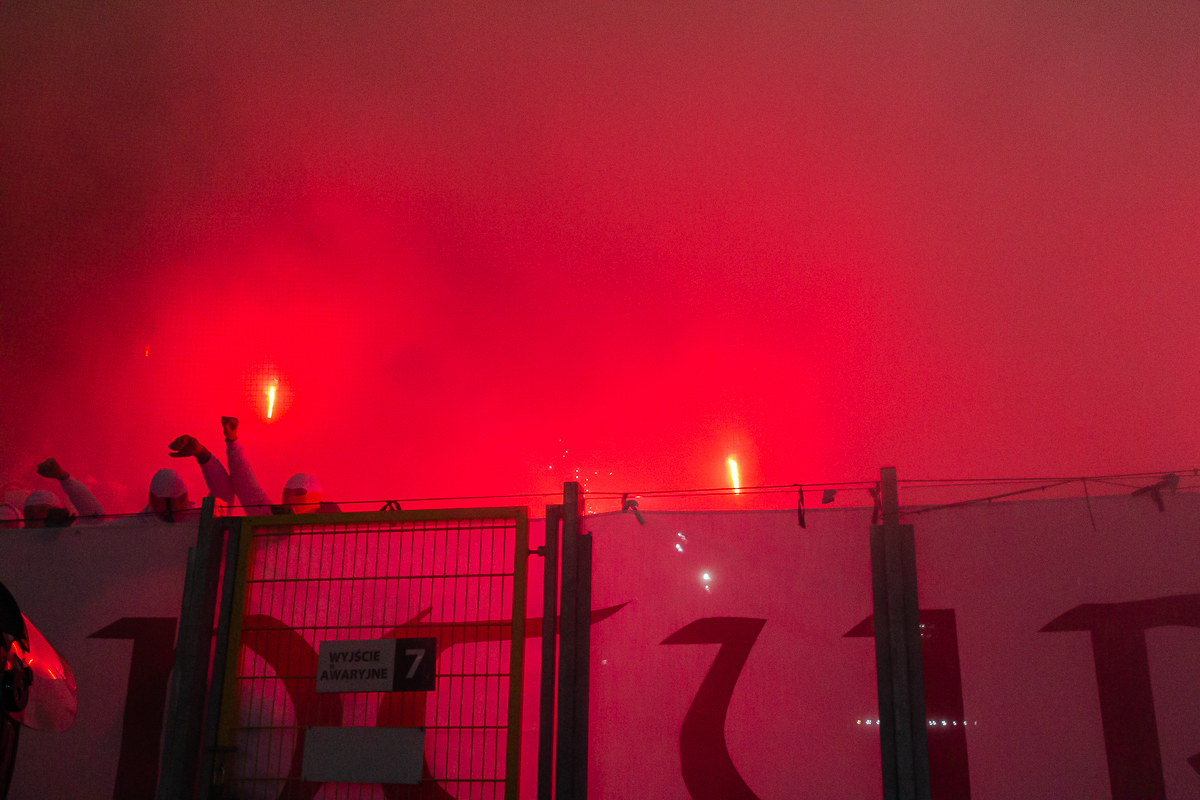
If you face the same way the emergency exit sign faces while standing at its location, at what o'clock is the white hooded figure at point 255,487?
The white hooded figure is roughly at 5 o'clock from the emergency exit sign.

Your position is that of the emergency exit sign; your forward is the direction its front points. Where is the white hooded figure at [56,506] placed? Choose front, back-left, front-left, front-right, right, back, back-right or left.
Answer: back-right

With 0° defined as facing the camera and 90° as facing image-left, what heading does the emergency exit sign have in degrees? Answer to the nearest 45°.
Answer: approximately 0°

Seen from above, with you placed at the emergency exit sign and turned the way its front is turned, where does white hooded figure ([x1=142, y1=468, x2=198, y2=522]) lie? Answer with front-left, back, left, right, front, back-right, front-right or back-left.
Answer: back-right
